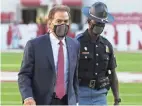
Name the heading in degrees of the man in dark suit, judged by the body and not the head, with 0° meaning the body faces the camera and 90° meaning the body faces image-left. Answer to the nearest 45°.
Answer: approximately 315°
